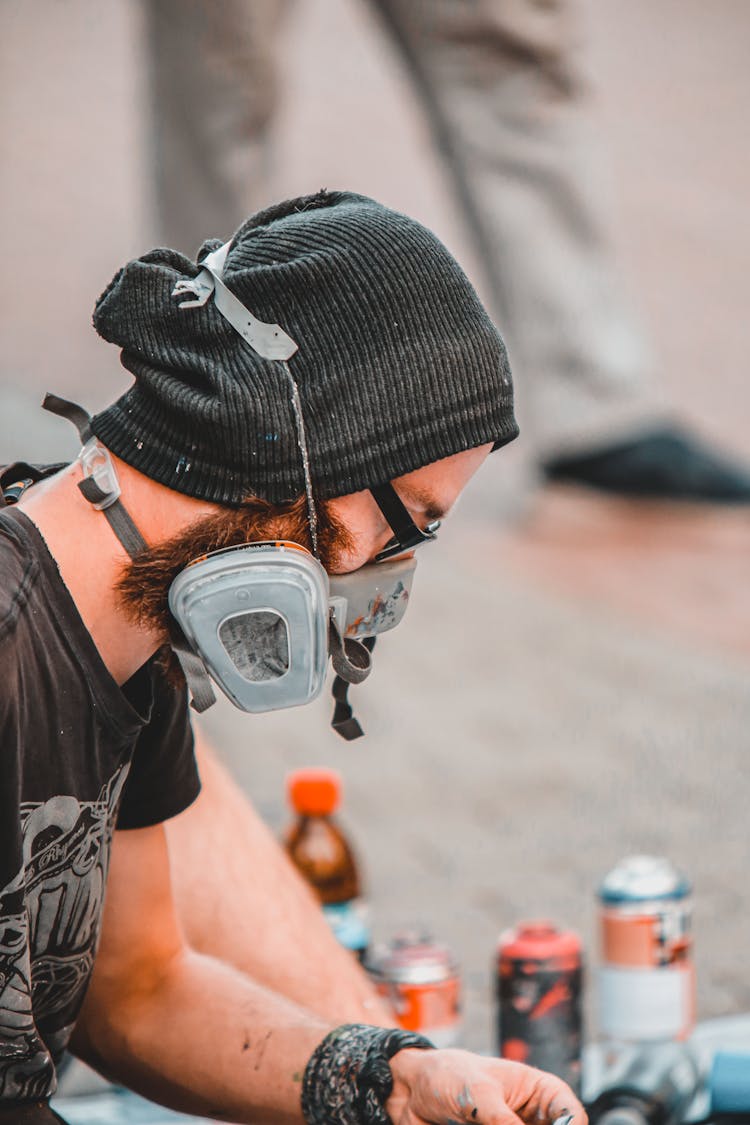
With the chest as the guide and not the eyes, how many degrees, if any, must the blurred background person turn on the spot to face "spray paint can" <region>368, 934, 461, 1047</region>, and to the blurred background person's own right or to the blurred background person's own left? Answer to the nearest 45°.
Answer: approximately 90° to the blurred background person's own right

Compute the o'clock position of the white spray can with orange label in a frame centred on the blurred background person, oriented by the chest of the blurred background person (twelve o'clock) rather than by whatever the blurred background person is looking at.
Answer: The white spray can with orange label is roughly at 3 o'clock from the blurred background person.

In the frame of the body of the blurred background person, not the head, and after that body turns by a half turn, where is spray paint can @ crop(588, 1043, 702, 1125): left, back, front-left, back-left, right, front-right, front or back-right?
left

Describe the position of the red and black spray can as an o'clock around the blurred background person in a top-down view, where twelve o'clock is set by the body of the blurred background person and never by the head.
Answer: The red and black spray can is roughly at 3 o'clock from the blurred background person.

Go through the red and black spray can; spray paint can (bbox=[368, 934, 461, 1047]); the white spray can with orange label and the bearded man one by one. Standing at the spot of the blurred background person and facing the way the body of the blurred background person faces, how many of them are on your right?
4

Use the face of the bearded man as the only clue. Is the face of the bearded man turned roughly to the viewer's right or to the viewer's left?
to the viewer's right

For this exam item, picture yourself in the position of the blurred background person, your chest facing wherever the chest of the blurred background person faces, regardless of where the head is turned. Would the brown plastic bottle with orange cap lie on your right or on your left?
on your right

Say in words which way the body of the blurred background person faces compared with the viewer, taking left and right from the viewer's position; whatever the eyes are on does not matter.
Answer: facing to the right of the viewer

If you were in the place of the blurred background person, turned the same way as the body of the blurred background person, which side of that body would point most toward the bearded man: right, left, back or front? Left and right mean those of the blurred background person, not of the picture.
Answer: right
